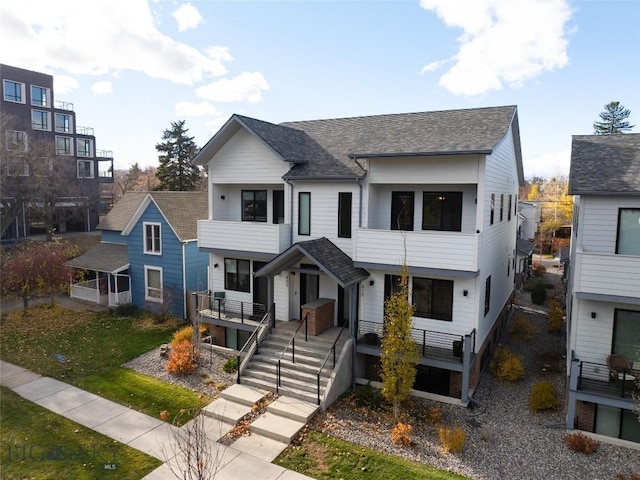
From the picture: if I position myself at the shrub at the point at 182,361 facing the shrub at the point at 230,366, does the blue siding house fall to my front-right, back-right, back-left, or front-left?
back-left

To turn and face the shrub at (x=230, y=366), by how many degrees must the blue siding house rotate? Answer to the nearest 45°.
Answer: approximately 45° to its left

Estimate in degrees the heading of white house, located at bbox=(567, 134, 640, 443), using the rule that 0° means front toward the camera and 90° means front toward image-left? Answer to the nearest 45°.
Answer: approximately 0°

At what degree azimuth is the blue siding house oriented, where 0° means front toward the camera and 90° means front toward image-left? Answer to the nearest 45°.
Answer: approximately 45°

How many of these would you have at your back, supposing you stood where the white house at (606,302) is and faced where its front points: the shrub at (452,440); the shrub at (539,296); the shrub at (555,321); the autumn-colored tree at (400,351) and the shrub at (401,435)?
2

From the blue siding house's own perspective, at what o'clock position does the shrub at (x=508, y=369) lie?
The shrub is roughly at 9 o'clock from the blue siding house.

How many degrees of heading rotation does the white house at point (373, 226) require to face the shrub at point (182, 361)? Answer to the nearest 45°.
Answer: approximately 45° to its right
